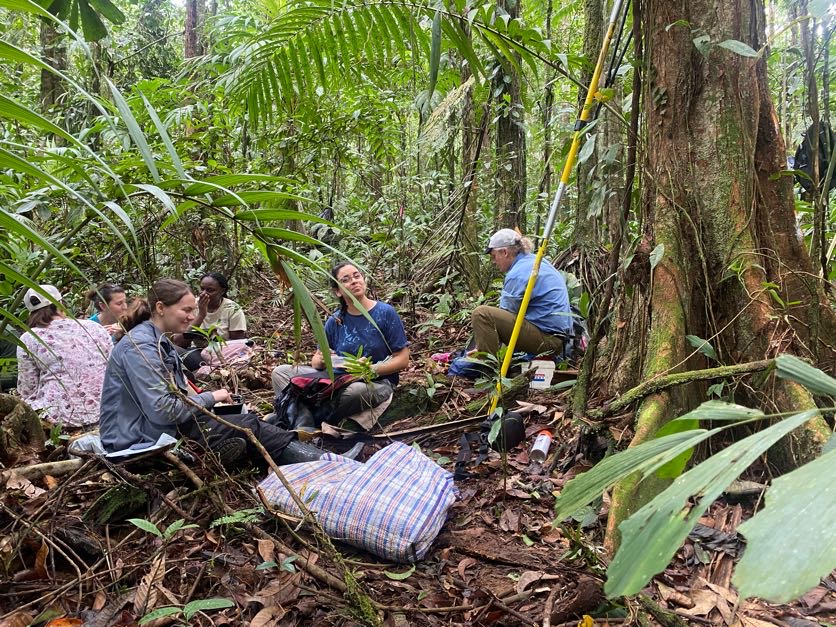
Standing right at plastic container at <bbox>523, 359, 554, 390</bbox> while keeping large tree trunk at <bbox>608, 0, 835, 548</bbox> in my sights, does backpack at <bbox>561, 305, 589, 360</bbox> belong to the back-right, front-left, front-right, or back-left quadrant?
back-left

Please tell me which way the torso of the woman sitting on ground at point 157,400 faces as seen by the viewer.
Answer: to the viewer's right

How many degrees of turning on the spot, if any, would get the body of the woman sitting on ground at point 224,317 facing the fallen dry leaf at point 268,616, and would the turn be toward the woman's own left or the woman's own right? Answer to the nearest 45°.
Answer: approximately 45° to the woman's own left

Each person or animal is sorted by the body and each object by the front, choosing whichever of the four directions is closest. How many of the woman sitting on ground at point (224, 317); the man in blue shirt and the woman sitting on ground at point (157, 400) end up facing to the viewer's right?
1

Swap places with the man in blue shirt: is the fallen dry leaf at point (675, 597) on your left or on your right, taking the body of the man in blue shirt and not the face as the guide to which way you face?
on your left

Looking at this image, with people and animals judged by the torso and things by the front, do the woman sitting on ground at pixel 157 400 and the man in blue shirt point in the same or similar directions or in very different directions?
very different directions

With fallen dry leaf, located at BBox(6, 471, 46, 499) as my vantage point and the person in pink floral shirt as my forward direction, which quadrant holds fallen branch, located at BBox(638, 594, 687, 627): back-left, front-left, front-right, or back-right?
back-right

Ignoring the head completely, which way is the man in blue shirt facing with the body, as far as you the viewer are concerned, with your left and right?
facing to the left of the viewer

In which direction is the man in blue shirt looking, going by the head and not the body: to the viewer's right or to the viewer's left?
to the viewer's left

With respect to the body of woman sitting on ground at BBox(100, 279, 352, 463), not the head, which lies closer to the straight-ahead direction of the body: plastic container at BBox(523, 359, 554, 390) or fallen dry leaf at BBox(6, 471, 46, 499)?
the plastic container

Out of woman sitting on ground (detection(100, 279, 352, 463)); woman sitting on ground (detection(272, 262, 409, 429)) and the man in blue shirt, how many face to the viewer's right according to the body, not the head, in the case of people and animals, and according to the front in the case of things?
1

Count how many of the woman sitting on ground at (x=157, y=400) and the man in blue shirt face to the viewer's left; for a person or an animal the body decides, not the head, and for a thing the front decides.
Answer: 1
